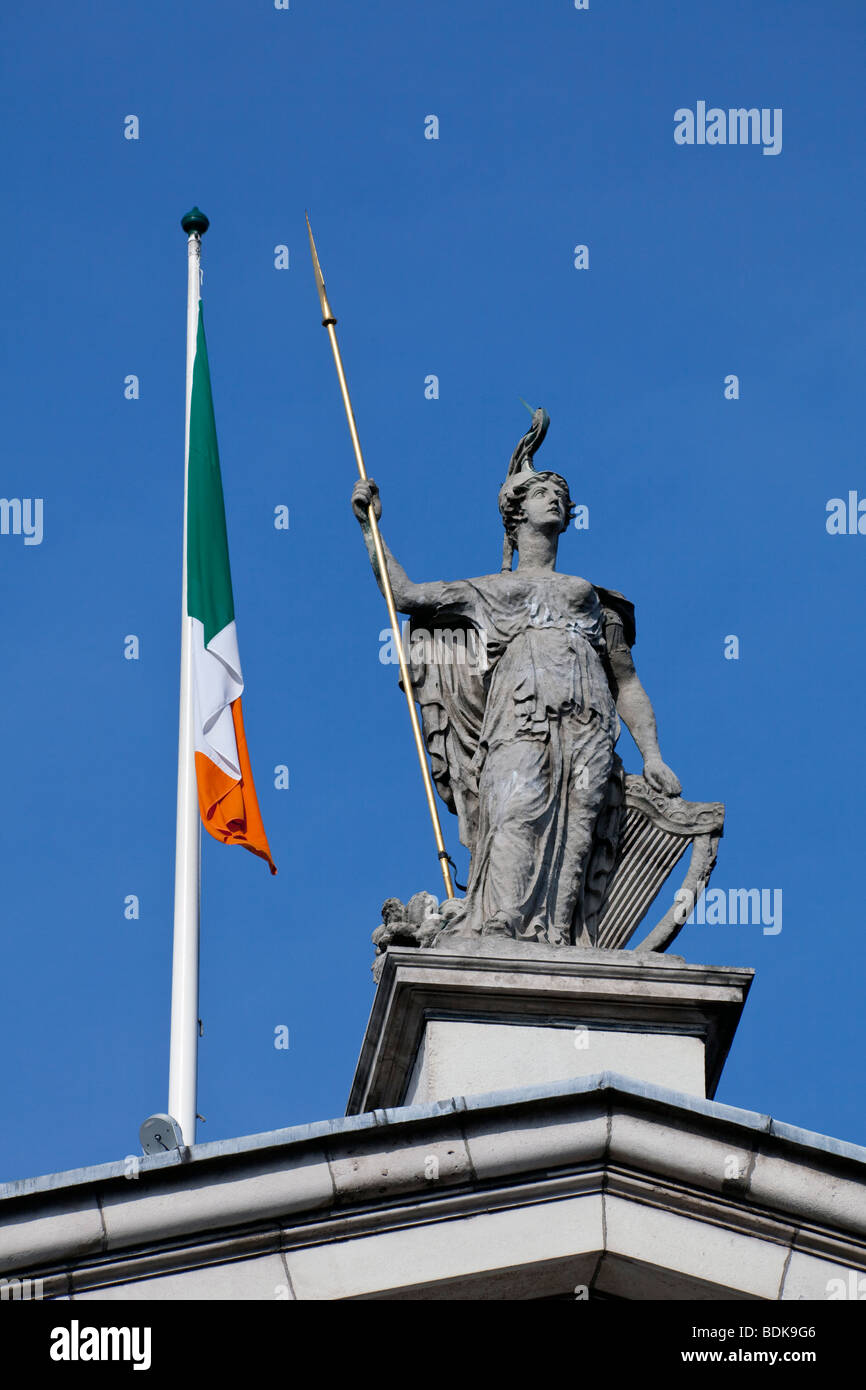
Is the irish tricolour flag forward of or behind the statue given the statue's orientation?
behind

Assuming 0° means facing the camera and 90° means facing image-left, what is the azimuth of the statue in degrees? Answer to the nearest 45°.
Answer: approximately 0°

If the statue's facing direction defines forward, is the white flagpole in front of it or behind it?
behind
